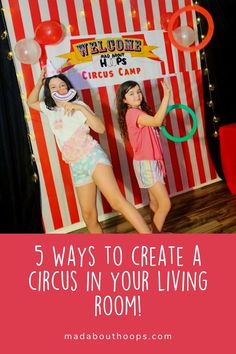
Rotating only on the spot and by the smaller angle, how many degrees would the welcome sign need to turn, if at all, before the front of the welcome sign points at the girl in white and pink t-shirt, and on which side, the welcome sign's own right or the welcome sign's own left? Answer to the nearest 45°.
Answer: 0° — it already faces them

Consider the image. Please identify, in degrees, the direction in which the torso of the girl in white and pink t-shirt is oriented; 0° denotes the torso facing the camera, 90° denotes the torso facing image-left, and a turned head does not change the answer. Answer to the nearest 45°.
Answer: approximately 0°

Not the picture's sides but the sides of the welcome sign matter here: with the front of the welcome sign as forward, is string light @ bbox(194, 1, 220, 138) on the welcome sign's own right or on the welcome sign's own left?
on the welcome sign's own left

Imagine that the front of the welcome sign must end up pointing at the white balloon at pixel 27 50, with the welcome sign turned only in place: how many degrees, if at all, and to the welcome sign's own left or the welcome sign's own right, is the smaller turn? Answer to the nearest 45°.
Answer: approximately 45° to the welcome sign's own right

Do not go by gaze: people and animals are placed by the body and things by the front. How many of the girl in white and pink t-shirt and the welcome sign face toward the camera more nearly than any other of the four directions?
2

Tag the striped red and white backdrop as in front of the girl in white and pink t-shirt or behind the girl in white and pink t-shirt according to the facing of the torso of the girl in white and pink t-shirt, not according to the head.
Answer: behind
